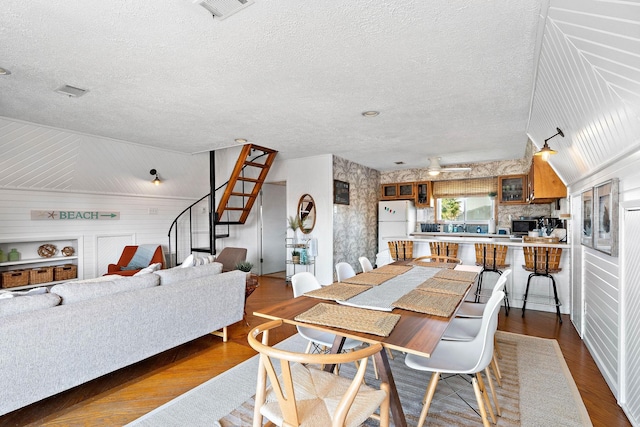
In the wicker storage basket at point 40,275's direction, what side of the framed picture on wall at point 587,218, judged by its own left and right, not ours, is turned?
front

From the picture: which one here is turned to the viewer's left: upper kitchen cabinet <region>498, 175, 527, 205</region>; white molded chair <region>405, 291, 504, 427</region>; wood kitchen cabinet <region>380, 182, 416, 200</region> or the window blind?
the white molded chair

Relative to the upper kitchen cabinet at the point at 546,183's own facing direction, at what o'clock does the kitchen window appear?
The kitchen window is roughly at 2 o'clock from the upper kitchen cabinet.

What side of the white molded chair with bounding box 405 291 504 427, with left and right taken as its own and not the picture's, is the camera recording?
left

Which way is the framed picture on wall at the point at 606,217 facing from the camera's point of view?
to the viewer's left

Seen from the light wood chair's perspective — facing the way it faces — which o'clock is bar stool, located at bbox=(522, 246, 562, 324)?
The bar stool is roughly at 12 o'clock from the light wood chair.

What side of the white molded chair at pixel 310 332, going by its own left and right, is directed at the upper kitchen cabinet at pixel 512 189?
left

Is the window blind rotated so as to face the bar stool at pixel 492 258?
yes

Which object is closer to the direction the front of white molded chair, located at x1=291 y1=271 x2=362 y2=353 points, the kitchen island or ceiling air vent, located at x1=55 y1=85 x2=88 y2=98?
the kitchen island

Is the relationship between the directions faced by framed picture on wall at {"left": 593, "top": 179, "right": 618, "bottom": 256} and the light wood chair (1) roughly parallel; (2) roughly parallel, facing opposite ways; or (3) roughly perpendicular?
roughly perpendicular

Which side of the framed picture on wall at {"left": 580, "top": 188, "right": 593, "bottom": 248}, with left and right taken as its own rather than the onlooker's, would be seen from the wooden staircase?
front

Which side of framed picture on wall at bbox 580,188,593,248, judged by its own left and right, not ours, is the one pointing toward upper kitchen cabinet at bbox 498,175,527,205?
right

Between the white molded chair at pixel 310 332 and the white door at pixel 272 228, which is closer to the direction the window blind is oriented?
the white molded chair

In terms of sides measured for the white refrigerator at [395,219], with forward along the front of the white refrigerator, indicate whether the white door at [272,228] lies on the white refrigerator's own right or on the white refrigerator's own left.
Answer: on the white refrigerator's own right

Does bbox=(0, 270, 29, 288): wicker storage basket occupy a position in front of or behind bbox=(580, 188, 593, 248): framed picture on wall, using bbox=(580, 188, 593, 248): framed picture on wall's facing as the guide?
in front

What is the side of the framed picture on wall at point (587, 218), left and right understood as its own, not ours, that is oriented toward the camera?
left

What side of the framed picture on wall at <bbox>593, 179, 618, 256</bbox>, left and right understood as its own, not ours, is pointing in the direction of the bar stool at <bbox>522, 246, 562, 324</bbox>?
right

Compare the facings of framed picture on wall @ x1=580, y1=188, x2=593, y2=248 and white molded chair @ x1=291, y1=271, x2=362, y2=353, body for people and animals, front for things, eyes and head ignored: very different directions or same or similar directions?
very different directions
